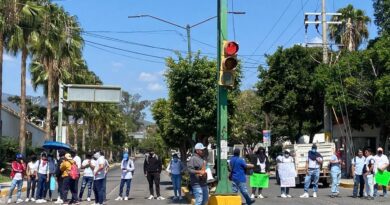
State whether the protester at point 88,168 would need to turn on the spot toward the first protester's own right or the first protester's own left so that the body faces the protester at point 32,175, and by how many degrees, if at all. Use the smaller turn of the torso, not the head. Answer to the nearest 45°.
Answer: approximately 135° to the first protester's own right

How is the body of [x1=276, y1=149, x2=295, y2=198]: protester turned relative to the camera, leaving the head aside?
toward the camera

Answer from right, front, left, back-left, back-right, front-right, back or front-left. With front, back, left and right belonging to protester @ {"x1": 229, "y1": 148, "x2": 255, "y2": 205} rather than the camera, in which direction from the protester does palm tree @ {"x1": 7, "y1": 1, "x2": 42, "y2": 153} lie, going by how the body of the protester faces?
left

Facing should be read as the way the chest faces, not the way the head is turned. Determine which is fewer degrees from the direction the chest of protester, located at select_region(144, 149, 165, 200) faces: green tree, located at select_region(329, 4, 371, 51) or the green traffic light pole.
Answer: the green traffic light pole

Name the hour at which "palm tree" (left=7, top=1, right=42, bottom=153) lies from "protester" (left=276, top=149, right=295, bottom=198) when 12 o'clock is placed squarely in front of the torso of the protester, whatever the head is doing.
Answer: The palm tree is roughly at 4 o'clock from the protester.

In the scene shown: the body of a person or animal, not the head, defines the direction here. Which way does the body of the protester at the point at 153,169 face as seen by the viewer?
toward the camera

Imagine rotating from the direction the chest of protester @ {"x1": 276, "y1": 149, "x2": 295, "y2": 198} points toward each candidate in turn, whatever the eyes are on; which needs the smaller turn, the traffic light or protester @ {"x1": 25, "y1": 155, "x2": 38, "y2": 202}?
the traffic light

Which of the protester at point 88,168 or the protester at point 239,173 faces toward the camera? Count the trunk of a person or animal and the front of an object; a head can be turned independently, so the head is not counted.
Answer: the protester at point 88,168

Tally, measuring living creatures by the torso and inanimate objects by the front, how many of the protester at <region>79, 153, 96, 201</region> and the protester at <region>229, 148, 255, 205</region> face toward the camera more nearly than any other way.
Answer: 1

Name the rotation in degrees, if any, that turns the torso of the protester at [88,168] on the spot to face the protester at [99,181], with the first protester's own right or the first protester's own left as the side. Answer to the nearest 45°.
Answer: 0° — they already face them

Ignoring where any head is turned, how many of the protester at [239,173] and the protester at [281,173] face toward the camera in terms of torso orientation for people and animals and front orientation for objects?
1

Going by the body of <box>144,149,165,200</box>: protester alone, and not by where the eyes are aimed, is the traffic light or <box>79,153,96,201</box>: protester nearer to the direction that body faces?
the traffic light

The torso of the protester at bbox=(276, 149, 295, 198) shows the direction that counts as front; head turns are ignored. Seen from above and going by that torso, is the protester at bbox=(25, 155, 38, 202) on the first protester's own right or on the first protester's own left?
on the first protester's own right

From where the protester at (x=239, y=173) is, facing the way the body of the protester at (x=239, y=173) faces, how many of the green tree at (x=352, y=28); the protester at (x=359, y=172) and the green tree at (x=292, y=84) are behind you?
0

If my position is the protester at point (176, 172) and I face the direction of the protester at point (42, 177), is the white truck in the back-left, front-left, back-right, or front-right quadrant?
back-right

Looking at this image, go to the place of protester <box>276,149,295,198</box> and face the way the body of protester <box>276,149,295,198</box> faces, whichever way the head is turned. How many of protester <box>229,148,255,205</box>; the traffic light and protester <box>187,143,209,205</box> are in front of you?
3
